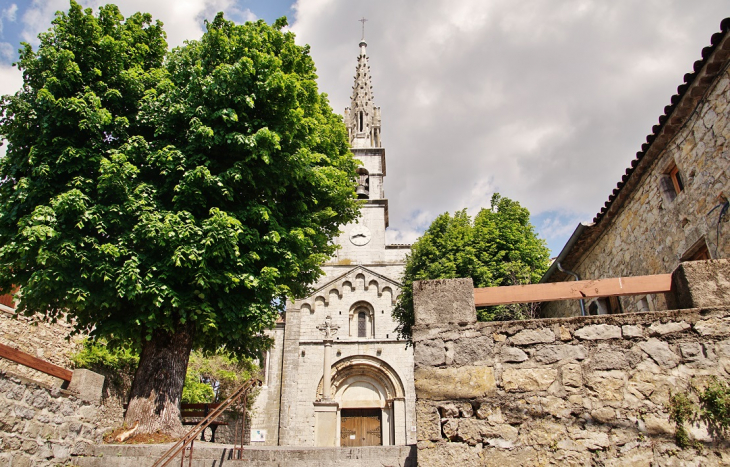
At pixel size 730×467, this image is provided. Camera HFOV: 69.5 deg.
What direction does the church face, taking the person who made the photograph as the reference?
facing the viewer

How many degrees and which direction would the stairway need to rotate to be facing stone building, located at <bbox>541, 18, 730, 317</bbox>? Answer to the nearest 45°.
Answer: approximately 90° to its left

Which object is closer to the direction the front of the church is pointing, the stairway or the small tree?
the stairway

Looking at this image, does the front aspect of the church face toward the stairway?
yes

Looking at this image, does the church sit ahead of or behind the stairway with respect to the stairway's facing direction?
behind

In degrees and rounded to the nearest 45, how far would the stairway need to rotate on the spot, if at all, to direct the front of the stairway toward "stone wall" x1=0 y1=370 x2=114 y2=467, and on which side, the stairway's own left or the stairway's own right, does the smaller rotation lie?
approximately 90° to the stairway's own right

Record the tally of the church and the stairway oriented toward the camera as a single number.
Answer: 2

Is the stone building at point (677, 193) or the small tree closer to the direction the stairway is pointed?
the stone building

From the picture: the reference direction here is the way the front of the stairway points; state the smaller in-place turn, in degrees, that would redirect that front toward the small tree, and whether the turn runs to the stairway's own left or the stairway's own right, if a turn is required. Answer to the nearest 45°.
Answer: approximately 135° to the stairway's own left
